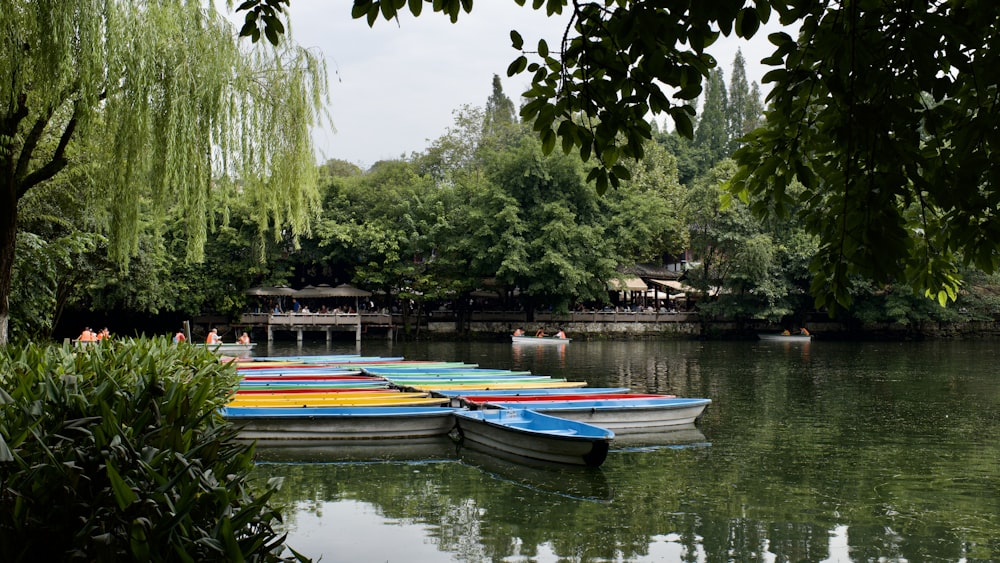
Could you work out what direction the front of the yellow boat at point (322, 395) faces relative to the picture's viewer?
facing to the right of the viewer

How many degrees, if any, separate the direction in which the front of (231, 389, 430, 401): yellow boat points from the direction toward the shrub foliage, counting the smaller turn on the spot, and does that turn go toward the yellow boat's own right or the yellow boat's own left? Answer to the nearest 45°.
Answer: approximately 90° to the yellow boat's own right

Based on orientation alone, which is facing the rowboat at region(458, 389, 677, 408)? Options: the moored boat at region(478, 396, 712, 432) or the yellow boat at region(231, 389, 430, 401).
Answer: the yellow boat

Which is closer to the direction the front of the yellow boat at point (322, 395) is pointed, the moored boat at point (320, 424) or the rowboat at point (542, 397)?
the rowboat

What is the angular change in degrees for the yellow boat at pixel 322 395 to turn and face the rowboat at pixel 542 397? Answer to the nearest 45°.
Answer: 0° — it already faces it

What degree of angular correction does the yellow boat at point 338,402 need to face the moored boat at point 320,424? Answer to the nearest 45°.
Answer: approximately 90° to its right

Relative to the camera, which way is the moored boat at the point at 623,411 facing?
to the viewer's right

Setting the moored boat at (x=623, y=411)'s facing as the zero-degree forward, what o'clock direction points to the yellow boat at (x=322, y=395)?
The yellow boat is roughly at 6 o'clock from the moored boat.

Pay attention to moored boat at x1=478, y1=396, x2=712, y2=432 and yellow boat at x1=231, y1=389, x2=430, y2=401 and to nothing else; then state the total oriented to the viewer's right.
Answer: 2
